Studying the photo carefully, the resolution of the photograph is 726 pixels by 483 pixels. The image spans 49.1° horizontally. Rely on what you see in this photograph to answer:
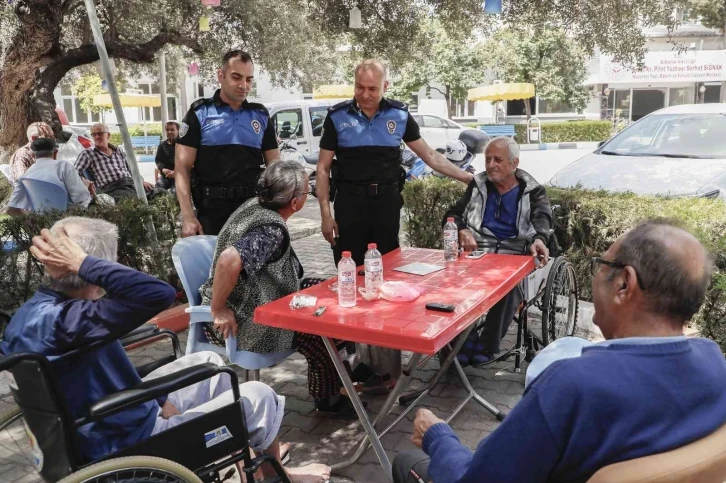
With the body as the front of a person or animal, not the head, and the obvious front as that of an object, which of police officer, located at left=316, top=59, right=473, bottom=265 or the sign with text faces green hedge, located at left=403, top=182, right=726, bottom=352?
the sign with text

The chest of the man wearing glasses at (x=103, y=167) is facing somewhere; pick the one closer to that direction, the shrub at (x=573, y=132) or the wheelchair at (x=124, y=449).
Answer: the wheelchair

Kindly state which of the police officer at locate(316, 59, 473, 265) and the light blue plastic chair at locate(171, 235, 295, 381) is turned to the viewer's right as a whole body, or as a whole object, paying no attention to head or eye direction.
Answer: the light blue plastic chair

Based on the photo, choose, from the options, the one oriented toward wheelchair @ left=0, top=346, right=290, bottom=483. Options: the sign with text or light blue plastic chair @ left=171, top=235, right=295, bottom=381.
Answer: the sign with text

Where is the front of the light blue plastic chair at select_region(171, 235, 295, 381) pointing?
to the viewer's right

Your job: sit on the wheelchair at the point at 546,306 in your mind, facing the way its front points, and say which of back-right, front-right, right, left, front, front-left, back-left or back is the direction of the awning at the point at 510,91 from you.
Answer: back-right

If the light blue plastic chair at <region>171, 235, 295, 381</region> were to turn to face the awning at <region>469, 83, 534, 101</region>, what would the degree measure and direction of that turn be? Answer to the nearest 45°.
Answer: approximately 45° to its left

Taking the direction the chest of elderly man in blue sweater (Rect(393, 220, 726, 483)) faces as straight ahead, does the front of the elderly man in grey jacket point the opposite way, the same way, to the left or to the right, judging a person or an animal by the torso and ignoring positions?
to the left

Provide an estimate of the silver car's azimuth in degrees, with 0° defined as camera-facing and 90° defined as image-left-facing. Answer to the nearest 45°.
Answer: approximately 45°
